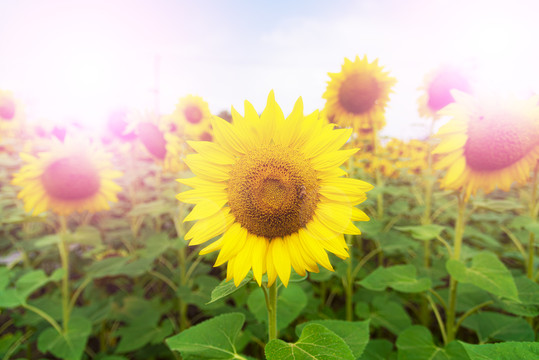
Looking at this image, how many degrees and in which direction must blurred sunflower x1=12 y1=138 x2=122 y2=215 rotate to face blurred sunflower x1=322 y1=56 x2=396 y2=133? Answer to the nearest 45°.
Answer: approximately 90° to its left

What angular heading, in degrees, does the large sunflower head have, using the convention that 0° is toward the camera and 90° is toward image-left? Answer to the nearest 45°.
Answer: approximately 0°

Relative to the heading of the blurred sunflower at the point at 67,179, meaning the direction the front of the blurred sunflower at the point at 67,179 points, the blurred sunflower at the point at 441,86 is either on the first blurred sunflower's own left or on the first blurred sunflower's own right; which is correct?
on the first blurred sunflower's own left

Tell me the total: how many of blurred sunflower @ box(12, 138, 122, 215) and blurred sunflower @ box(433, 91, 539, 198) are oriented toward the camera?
2

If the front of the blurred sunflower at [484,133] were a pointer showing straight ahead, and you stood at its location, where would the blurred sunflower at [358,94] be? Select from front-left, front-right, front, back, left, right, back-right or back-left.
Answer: back-right

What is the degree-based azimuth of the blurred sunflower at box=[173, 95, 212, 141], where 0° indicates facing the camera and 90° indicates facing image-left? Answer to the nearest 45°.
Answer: approximately 0°

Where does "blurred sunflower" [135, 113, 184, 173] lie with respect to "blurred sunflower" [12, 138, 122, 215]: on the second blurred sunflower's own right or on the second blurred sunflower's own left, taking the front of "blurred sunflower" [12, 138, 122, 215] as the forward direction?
on the second blurred sunflower's own left

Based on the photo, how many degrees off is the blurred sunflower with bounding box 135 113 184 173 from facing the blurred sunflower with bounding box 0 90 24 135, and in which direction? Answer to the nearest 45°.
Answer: approximately 90° to its right
